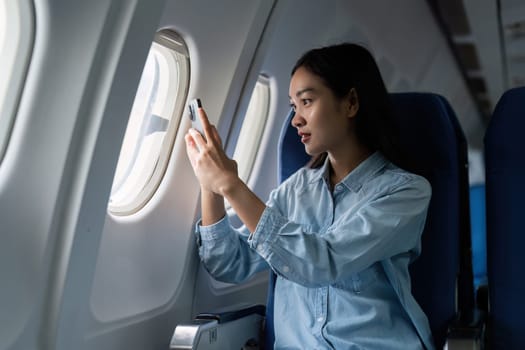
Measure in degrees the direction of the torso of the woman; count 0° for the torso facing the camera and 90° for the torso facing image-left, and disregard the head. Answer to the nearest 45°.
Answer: approximately 45°

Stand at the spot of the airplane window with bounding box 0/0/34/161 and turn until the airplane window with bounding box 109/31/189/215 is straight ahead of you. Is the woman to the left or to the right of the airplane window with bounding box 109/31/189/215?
right

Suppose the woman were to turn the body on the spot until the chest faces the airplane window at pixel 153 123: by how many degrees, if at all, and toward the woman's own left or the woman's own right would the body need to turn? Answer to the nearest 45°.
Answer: approximately 90° to the woman's own right

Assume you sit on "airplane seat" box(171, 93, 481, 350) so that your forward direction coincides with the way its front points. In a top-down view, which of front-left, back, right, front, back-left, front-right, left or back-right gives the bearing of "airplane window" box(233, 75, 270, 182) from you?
back-right

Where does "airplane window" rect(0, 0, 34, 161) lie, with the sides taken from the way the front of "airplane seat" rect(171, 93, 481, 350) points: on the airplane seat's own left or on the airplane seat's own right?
on the airplane seat's own right
